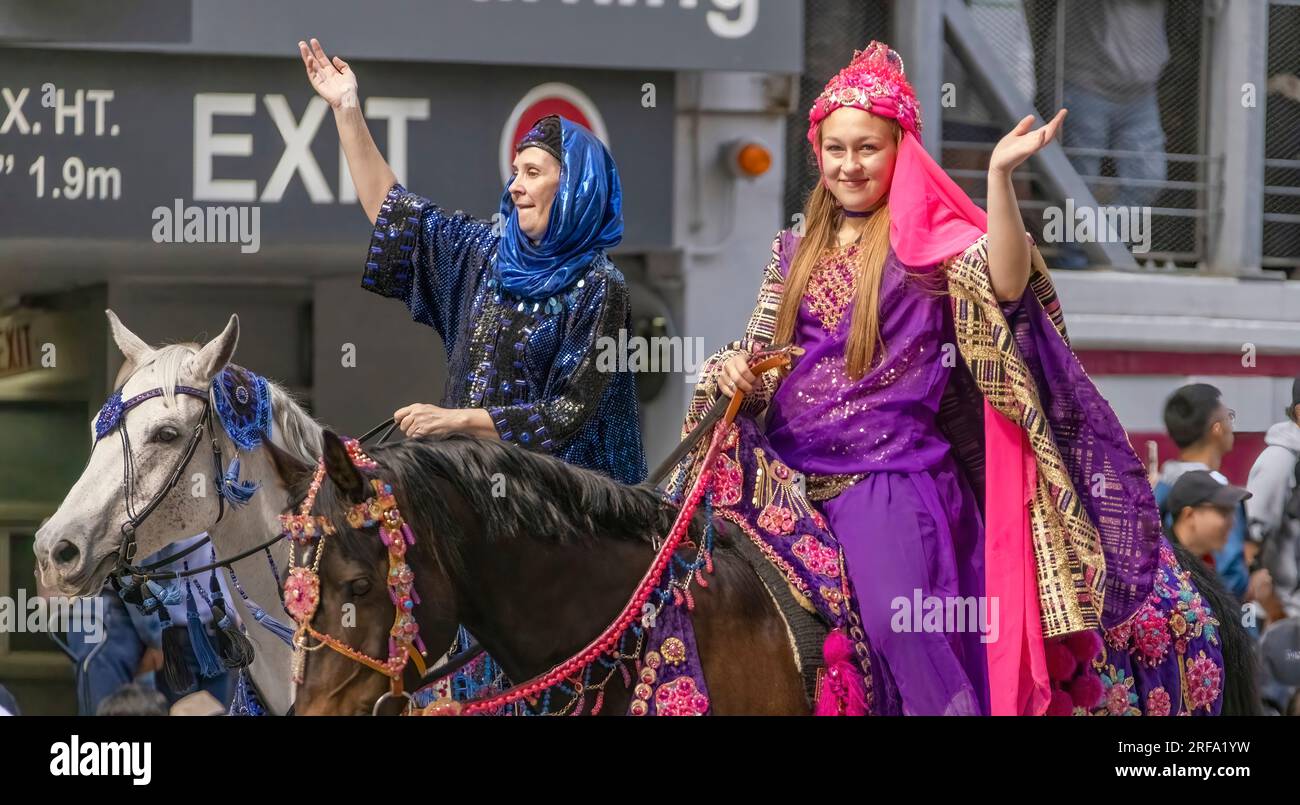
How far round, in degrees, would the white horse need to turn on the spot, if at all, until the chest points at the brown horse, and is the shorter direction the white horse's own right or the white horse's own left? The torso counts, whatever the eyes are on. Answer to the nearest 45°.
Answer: approximately 90° to the white horse's own left

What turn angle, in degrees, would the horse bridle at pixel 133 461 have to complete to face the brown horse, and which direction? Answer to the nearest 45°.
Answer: approximately 90° to its left

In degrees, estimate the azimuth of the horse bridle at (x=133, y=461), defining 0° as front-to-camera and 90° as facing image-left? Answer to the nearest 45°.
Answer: approximately 45°

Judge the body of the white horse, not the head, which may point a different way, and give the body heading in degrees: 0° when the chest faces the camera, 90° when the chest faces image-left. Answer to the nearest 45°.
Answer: approximately 45°

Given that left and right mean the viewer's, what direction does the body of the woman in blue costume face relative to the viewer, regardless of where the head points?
facing the viewer and to the left of the viewer

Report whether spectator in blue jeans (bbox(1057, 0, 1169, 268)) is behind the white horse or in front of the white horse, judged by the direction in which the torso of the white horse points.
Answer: behind

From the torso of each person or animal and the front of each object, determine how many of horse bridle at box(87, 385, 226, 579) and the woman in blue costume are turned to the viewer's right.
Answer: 0

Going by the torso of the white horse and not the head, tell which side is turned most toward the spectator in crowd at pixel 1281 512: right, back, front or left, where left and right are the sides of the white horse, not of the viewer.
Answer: back

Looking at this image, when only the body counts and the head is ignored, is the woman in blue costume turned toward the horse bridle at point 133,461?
no

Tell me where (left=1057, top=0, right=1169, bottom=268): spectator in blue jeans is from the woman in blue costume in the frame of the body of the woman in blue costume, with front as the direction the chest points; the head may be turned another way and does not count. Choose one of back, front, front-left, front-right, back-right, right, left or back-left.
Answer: back

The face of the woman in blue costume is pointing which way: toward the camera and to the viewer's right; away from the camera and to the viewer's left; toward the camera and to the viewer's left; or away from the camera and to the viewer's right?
toward the camera and to the viewer's left
